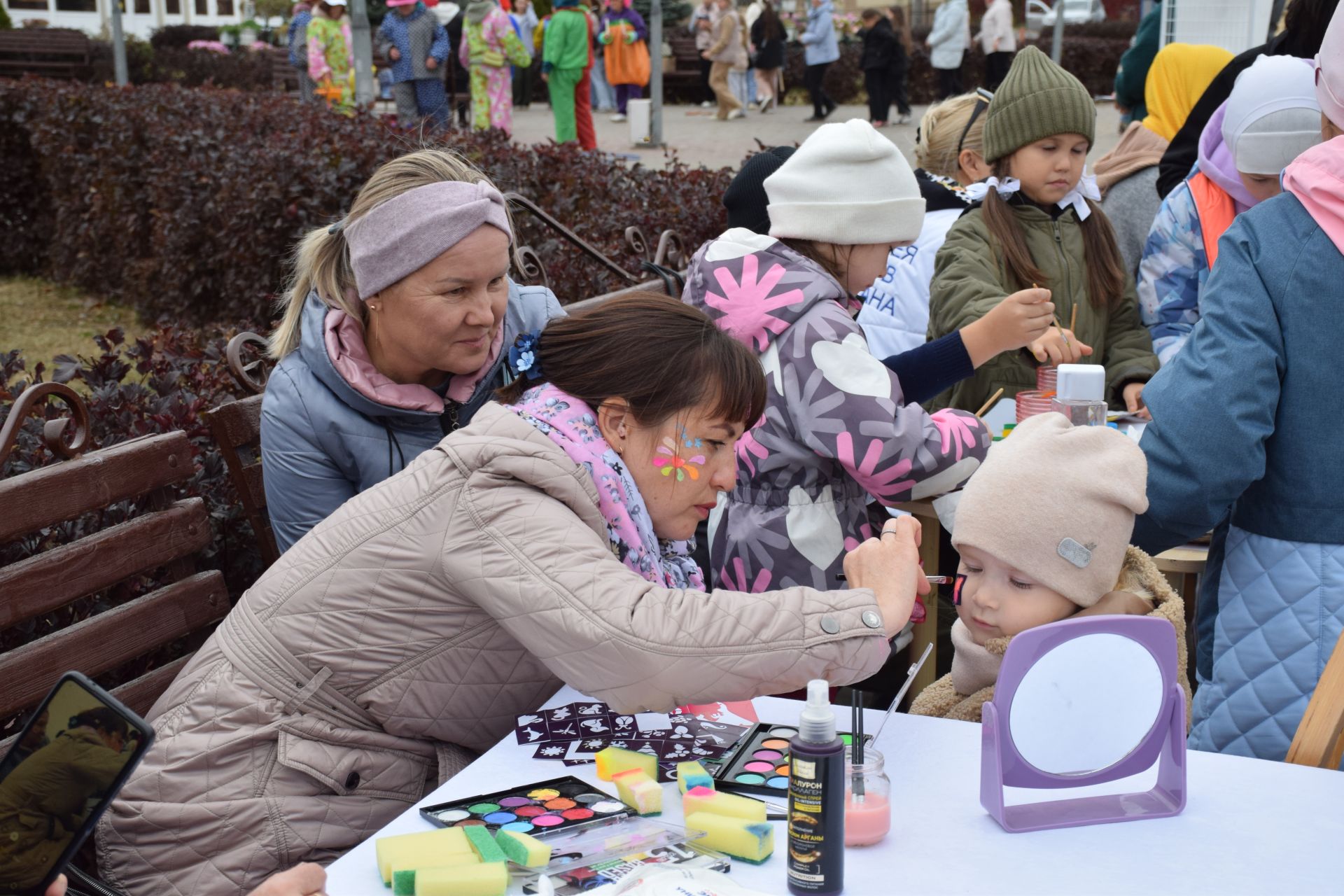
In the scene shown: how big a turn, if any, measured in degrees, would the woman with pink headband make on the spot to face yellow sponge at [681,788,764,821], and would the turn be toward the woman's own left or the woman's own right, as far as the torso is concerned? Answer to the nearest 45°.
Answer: approximately 45° to the woman's own right

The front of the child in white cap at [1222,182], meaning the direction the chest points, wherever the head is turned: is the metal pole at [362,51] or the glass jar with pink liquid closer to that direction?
the glass jar with pink liquid

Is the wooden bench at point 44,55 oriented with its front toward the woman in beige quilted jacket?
yes

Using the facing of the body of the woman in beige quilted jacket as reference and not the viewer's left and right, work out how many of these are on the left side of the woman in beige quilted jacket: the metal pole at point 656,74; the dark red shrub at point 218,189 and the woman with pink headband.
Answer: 3

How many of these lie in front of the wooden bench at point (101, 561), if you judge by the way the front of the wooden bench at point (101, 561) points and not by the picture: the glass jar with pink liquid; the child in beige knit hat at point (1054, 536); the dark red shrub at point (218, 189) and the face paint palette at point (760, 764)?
3

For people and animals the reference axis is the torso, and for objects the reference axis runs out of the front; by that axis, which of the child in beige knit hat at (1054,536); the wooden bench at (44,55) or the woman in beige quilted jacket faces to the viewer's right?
the woman in beige quilted jacket

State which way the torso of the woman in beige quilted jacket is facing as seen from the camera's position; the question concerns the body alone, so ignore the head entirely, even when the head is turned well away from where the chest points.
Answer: to the viewer's right

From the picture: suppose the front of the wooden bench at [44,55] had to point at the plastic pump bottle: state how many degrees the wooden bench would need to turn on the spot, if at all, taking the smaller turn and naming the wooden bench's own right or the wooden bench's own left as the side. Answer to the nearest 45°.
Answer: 0° — it already faces it
